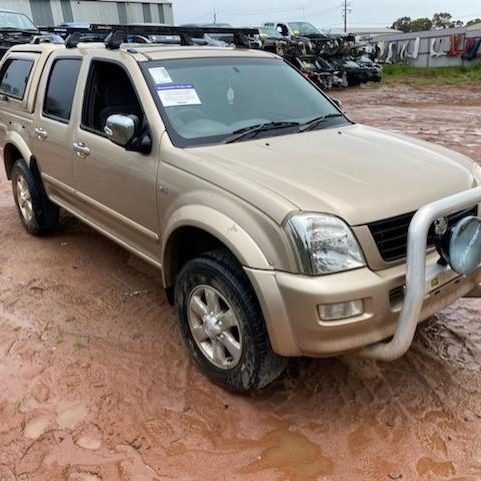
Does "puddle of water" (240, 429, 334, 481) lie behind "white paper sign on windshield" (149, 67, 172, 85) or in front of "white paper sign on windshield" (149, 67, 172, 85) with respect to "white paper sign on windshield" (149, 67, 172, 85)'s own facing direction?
in front

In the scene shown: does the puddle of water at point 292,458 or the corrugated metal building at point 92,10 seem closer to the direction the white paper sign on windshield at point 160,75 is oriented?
the puddle of water

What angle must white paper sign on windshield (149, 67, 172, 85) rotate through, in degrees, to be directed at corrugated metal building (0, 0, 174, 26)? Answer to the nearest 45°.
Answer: approximately 135° to its left

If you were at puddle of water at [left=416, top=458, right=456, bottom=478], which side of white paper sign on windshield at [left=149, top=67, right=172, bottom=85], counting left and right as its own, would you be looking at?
front

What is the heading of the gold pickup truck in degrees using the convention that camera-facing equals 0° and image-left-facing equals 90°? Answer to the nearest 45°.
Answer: approximately 315°

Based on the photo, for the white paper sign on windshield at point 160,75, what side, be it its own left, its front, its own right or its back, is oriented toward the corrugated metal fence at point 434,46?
left

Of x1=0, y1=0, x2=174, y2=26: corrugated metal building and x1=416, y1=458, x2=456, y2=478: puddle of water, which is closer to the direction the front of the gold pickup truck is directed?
the puddle of water

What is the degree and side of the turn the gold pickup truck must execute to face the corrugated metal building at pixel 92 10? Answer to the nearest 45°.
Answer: approximately 135° to its left

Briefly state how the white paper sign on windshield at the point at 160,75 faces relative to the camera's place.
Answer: facing the viewer and to the right of the viewer

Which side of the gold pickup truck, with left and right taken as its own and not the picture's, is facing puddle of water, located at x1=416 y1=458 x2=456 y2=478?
front

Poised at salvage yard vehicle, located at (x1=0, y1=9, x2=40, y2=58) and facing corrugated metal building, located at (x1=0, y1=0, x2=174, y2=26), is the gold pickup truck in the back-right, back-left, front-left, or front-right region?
back-right

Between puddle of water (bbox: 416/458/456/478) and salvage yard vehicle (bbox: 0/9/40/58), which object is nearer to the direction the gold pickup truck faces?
the puddle of water
